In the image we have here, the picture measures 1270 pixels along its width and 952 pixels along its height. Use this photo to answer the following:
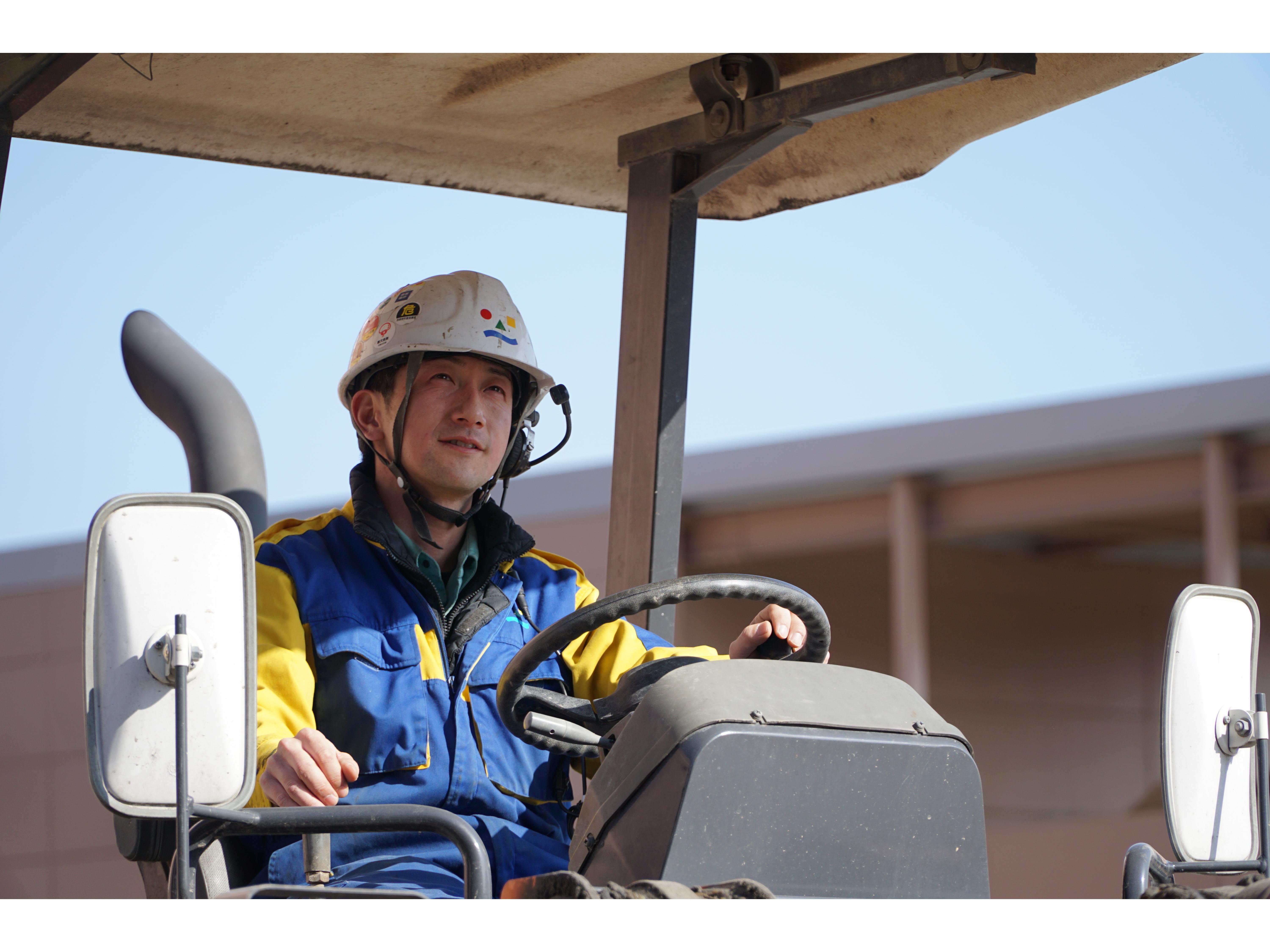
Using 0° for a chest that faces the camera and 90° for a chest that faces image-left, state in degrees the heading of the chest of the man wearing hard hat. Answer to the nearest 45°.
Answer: approximately 315°
